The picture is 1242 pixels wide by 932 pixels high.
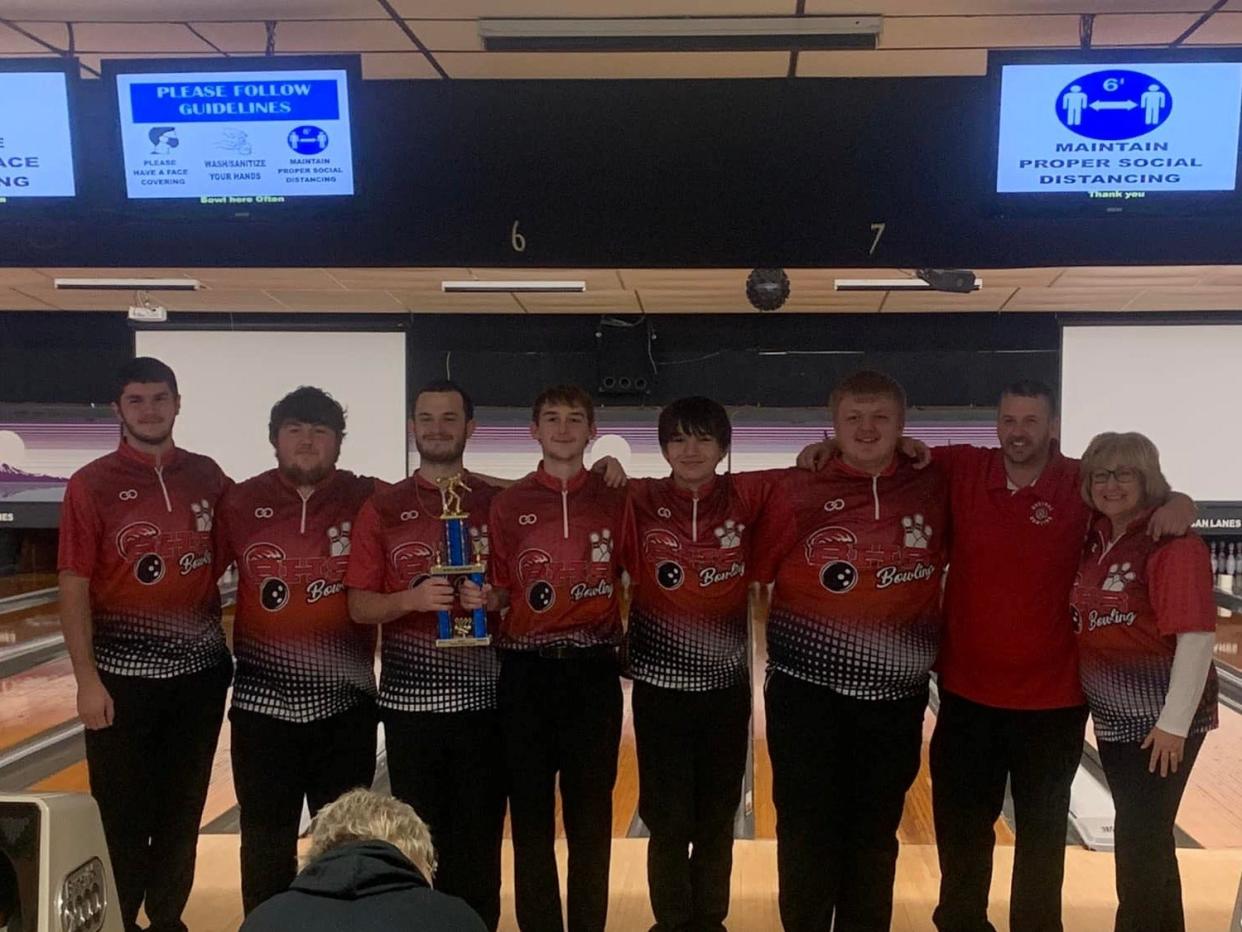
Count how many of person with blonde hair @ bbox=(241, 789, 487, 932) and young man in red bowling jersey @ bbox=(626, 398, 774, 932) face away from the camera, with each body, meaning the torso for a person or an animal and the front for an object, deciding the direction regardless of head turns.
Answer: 1

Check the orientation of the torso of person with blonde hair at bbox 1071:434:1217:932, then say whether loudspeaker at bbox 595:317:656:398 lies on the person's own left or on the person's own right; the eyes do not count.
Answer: on the person's own right

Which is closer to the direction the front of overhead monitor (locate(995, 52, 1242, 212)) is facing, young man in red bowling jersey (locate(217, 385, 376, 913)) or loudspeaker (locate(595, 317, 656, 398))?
the young man in red bowling jersey

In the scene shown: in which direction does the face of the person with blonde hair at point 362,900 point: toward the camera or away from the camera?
away from the camera

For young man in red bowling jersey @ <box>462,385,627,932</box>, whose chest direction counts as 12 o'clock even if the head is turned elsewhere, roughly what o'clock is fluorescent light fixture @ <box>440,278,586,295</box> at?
The fluorescent light fixture is roughly at 6 o'clock from the young man in red bowling jersey.

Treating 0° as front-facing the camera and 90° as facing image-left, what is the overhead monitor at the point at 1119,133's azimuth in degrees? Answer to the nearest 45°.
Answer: approximately 0°

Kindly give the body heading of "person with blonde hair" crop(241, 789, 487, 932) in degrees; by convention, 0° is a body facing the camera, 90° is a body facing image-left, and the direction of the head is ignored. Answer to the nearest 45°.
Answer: approximately 180°
